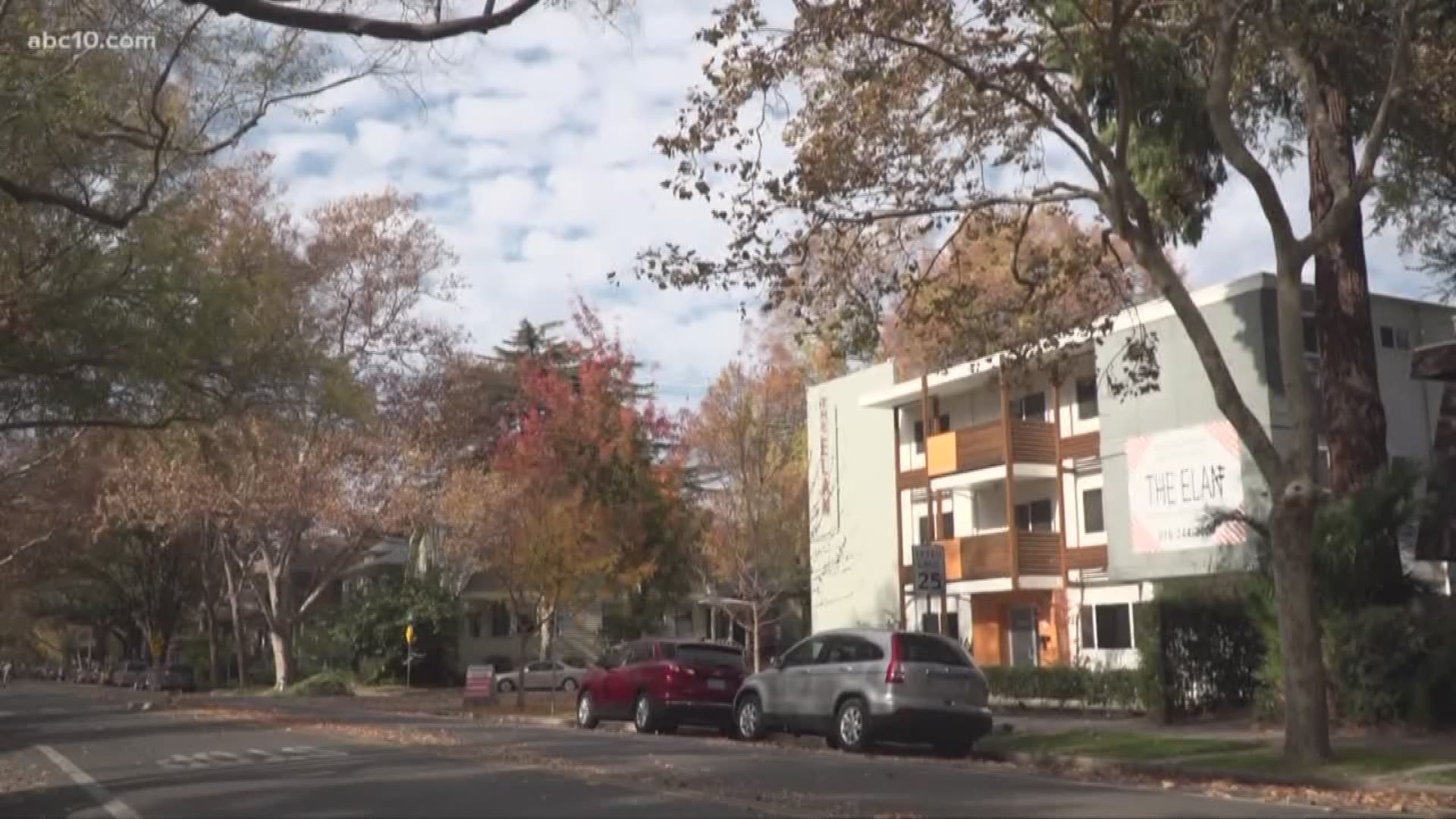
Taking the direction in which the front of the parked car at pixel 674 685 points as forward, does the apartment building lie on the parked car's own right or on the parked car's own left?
on the parked car's own right

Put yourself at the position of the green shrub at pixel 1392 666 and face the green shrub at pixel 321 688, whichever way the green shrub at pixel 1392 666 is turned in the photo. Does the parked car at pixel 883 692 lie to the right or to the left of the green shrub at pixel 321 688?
left

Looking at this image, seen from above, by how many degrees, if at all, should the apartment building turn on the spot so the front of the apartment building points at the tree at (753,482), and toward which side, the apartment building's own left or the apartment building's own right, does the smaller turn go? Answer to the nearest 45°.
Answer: approximately 90° to the apartment building's own right

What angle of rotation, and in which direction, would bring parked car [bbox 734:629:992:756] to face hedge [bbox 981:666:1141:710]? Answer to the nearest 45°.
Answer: approximately 45° to its right

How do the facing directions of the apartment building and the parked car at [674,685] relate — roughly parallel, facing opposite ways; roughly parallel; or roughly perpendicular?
roughly perpendicular

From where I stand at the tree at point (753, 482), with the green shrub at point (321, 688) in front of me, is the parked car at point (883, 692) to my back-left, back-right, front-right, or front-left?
back-left

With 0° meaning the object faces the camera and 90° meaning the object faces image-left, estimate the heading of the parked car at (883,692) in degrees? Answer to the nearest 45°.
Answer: approximately 135°

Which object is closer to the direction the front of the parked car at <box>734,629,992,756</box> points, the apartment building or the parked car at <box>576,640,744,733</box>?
the parked car

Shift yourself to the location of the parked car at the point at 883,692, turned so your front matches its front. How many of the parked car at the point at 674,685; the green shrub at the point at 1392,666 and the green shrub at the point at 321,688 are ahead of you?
2

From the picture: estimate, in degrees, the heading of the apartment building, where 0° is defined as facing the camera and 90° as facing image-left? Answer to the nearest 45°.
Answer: approximately 45°
